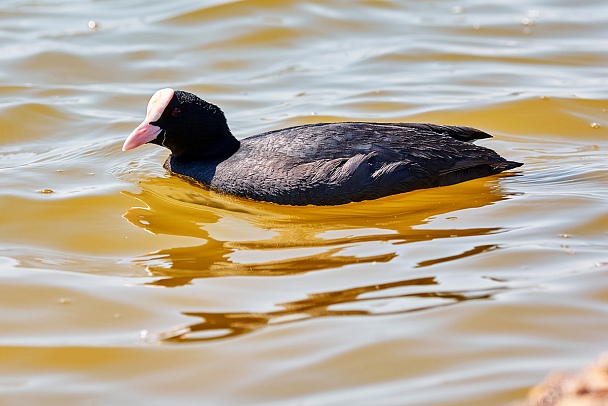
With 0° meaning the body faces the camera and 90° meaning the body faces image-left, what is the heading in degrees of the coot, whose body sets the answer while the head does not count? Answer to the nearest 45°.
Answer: approximately 90°
